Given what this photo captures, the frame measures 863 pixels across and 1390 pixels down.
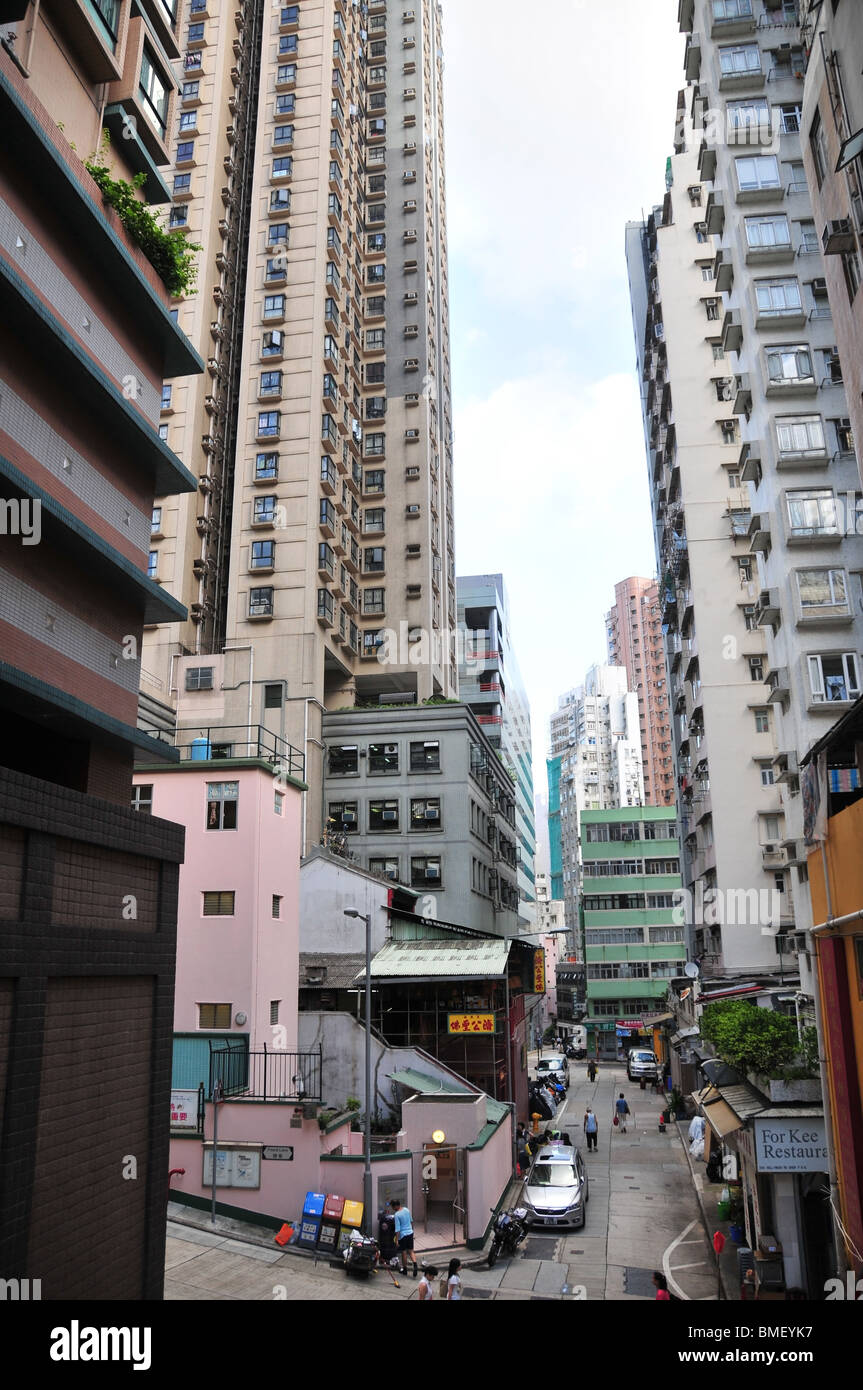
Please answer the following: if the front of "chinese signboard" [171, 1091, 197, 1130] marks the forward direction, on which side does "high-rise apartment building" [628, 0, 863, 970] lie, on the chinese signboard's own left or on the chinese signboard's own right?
on the chinese signboard's own left

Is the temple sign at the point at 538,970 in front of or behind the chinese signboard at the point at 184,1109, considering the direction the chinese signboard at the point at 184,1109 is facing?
behind

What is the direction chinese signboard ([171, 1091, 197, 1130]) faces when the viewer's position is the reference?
facing the viewer

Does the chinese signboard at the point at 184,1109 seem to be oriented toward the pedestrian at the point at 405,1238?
no

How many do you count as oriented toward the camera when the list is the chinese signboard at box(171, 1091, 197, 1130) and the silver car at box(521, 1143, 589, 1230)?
2

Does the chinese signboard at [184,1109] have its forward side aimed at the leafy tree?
no

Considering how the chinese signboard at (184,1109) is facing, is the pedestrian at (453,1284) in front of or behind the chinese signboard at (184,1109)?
in front

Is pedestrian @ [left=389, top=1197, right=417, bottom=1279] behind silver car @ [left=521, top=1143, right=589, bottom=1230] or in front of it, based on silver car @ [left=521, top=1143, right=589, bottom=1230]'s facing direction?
in front

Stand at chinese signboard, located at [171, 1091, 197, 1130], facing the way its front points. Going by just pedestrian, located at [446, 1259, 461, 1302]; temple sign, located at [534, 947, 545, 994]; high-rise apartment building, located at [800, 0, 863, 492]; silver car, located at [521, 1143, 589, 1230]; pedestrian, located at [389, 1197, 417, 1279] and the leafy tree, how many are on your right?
0

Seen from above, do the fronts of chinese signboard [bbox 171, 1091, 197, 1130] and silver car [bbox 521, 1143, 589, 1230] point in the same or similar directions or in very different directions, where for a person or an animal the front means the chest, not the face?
same or similar directions

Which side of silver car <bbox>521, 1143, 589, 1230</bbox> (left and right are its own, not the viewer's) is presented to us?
front
